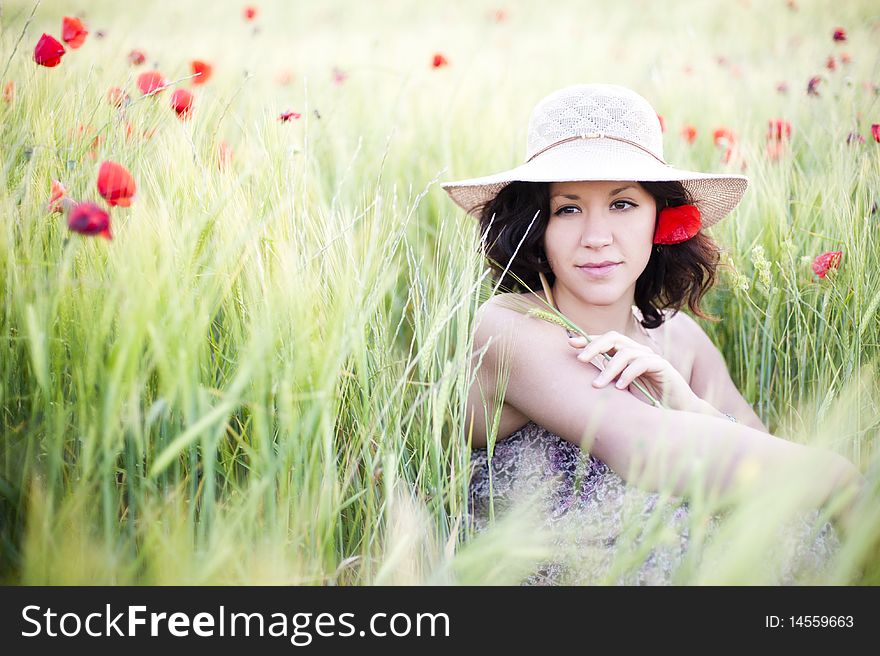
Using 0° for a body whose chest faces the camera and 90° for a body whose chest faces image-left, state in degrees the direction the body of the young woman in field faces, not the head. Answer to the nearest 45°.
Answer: approximately 315°

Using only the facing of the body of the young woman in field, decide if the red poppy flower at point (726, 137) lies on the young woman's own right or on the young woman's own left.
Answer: on the young woman's own left

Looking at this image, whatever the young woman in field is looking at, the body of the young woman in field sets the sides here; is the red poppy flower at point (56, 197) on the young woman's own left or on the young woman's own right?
on the young woman's own right

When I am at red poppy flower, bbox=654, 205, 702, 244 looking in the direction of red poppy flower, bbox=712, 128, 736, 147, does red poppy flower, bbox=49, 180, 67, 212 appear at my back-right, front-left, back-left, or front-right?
front-left
